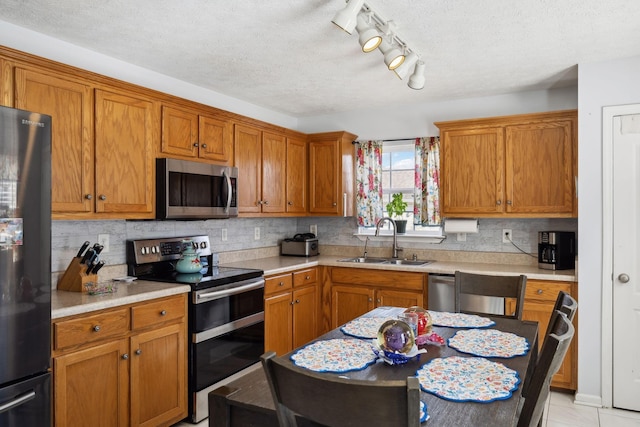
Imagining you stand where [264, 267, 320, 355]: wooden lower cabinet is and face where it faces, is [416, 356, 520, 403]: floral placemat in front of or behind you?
in front

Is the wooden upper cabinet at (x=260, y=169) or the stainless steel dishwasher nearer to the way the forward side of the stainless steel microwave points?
the stainless steel dishwasher

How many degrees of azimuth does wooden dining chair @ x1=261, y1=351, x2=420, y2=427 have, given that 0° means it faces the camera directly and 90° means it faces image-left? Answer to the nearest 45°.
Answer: approximately 225°

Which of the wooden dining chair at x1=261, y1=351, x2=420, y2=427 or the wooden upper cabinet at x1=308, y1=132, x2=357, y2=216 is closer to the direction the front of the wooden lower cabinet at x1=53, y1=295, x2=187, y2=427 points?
the wooden dining chair

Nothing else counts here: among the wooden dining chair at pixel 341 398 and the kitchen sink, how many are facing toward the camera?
1

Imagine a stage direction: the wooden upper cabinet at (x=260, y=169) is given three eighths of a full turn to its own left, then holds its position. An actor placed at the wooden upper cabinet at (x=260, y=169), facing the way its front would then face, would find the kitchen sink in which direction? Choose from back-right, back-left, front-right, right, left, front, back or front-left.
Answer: right

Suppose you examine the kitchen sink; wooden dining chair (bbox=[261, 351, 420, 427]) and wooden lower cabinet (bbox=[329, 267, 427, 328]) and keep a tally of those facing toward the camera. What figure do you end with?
2

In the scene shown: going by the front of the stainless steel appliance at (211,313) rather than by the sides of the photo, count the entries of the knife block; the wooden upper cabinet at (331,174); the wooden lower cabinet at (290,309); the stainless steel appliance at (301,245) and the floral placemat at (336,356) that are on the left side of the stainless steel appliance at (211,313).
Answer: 3

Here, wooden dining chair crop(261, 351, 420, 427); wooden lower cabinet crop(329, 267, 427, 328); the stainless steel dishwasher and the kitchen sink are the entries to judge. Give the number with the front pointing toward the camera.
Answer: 3

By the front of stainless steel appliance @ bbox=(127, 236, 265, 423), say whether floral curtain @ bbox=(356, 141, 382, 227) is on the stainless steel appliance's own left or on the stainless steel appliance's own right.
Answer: on the stainless steel appliance's own left

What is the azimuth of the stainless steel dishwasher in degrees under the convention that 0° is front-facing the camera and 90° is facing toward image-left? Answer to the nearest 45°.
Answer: approximately 0°

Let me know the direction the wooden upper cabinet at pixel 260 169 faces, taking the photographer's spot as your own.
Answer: facing the viewer and to the right of the viewer
